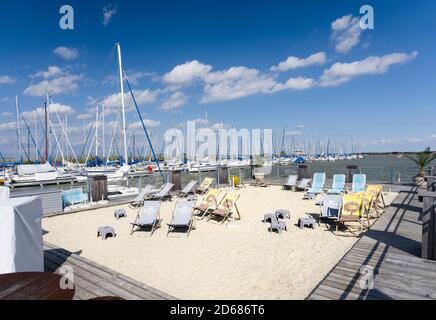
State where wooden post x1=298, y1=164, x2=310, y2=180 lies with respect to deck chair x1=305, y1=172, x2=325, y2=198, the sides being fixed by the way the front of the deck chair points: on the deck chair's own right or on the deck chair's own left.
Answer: on the deck chair's own right

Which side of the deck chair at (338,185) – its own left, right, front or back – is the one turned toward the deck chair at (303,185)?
right

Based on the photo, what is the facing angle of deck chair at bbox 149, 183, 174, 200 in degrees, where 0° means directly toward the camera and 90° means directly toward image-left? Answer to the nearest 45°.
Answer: approximately 45°

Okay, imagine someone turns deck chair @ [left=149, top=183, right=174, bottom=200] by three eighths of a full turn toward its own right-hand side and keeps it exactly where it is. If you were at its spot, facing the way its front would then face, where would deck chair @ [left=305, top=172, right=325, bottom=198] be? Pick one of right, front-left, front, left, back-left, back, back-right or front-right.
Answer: right

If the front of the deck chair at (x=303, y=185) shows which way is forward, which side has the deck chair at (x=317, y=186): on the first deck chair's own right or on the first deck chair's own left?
on the first deck chair's own left

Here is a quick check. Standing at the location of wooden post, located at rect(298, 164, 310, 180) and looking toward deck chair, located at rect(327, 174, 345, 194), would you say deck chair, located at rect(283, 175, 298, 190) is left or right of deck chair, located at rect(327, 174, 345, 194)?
right

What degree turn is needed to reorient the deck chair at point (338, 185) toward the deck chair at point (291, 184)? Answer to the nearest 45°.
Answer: approximately 90° to its right

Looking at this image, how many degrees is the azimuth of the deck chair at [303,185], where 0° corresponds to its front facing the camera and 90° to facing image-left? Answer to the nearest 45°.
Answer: approximately 45°

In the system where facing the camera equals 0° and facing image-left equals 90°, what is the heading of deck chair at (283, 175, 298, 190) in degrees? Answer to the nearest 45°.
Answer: approximately 45°

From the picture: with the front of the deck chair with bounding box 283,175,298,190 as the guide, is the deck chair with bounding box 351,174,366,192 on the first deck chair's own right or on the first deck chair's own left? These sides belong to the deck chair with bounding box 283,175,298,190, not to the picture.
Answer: on the first deck chair's own left

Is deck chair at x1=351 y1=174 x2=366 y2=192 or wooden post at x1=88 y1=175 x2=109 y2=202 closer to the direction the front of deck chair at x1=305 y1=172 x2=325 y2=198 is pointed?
the wooden post
